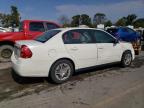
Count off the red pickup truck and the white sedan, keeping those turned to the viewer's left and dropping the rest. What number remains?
0

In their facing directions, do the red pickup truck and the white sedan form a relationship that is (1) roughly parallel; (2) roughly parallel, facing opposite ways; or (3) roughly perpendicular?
roughly parallel

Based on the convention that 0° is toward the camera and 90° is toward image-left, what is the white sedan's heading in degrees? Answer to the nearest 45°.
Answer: approximately 225°

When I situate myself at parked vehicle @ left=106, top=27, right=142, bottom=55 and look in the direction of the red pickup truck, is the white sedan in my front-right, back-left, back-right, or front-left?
front-left

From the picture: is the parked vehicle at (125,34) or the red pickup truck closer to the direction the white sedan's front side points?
the parked vehicle

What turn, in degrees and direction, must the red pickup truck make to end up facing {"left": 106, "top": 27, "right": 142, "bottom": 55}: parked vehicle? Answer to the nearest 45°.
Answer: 0° — it already faces it

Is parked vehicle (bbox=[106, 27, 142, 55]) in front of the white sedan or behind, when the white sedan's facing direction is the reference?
in front
